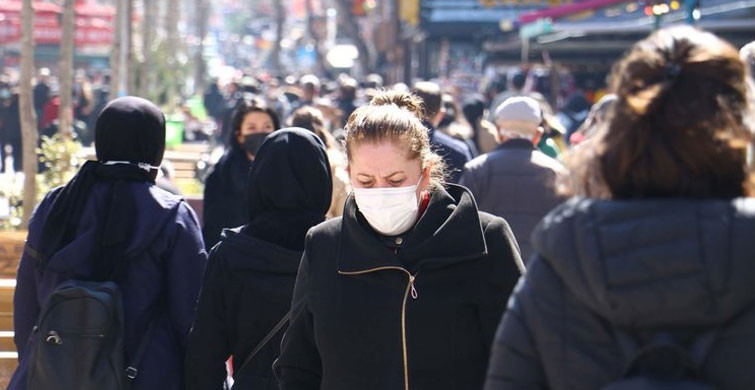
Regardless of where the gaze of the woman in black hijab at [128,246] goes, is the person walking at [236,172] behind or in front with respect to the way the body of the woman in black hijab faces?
in front

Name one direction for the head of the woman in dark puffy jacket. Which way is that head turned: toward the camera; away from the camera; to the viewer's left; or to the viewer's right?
away from the camera

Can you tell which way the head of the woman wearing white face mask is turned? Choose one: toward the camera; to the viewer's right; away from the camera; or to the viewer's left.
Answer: toward the camera

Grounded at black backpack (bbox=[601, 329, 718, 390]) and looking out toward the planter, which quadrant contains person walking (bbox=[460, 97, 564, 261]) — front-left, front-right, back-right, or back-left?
front-right

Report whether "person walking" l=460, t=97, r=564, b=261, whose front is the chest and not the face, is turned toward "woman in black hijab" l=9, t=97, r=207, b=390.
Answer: no

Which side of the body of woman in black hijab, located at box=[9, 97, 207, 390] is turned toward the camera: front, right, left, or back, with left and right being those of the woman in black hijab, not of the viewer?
back

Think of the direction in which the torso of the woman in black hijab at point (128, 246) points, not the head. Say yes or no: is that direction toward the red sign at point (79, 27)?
yes

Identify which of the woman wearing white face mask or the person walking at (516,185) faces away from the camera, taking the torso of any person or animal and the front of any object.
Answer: the person walking

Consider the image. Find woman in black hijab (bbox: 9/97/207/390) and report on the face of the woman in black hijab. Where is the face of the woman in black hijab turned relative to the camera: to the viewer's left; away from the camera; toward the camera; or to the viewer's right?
away from the camera

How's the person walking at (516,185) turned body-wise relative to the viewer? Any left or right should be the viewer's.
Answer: facing away from the viewer

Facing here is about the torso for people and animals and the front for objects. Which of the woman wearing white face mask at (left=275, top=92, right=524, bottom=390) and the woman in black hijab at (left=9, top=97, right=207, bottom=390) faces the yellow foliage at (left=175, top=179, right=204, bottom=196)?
the woman in black hijab

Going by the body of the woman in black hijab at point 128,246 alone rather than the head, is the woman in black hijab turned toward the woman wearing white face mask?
no

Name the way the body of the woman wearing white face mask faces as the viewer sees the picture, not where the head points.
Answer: toward the camera

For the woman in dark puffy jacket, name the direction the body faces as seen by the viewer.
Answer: away from the camera

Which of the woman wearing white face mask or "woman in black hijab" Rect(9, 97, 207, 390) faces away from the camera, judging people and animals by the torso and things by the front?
the woman in black hijab

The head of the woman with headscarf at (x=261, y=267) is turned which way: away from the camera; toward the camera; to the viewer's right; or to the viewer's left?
away from the camera

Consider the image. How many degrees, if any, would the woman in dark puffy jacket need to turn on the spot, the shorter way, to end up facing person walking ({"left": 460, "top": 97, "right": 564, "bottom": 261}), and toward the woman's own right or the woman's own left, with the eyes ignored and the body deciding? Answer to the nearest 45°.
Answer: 0° — they already face them

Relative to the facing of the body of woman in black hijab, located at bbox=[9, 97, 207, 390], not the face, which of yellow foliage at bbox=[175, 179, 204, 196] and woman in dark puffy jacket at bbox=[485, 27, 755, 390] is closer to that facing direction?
the yellow foliage

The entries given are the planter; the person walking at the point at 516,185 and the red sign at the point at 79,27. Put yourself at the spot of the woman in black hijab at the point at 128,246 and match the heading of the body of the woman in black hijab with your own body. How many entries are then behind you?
0
